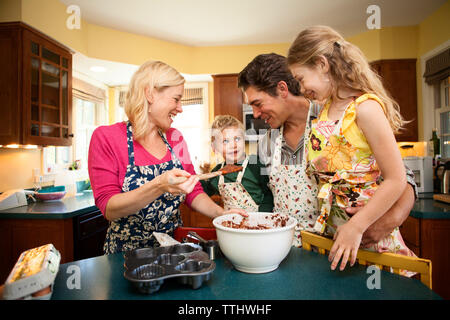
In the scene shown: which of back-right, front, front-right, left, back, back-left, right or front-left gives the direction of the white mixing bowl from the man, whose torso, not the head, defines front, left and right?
front-left

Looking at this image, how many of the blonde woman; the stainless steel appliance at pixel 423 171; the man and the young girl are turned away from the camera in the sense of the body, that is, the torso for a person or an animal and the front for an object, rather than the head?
0

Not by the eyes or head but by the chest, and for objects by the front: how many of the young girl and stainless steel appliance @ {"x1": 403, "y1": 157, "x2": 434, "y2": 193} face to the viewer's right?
0

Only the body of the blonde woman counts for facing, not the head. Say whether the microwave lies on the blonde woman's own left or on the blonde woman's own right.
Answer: on the blonde woman's own left

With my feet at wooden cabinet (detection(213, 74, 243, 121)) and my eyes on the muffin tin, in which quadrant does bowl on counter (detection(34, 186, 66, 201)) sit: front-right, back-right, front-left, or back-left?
front-right

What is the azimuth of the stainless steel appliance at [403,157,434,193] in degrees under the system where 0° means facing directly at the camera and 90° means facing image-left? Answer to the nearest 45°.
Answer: approximately 45°

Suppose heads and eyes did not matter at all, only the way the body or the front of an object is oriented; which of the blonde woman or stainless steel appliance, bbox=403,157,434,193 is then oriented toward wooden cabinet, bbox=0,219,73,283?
the stainless steel appliance

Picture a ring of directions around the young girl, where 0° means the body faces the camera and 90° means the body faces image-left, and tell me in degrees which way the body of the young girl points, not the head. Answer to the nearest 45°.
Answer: approximately 45°

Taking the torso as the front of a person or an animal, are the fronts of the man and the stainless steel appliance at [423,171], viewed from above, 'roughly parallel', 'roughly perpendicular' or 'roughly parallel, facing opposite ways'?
roughly parallel

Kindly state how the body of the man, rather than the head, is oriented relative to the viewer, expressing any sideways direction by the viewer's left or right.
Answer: facing the viewer and to the left of the viewer

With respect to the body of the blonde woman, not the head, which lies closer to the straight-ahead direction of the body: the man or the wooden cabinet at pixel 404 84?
the man

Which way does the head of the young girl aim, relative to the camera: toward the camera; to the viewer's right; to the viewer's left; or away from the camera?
to the viewer's left

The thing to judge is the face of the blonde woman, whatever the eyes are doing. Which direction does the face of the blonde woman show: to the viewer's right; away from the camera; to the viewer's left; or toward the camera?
to the viewer's right

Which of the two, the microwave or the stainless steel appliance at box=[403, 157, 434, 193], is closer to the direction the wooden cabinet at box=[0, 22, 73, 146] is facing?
the stainless steel appliance

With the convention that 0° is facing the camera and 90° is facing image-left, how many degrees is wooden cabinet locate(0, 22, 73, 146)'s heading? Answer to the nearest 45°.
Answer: approximately 315°

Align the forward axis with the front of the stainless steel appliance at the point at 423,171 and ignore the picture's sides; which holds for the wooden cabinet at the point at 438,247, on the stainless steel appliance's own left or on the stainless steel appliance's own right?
on the stainless steel appliance's own left

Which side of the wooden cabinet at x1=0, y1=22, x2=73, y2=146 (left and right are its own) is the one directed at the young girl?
front

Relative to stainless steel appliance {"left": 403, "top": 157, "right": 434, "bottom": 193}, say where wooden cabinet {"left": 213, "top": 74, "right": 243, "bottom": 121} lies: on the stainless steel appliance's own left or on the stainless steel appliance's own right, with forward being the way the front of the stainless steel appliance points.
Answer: on the stainless steel appliance's own right

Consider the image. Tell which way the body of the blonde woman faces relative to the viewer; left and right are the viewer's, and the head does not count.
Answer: facing the viewer and to the right of the viewer
